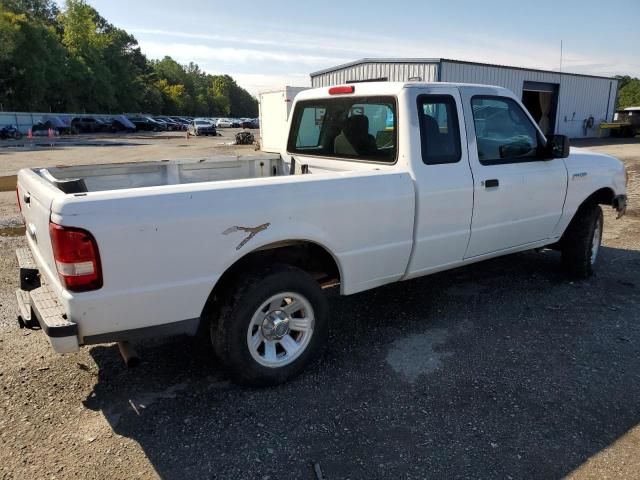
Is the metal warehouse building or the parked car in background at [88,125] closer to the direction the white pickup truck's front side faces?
the metal warehouse building

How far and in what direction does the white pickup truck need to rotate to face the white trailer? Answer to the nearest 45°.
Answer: approximately 45° to its left

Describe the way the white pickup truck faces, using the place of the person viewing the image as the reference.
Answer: facing away from the viewer and to the right of the viewer

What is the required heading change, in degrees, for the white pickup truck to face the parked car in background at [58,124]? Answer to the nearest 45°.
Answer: approximately 90° to its left

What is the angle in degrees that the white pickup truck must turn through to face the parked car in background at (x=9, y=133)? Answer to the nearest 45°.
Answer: approximately 90° to its left

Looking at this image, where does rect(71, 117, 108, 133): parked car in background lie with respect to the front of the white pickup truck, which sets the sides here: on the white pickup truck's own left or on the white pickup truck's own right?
on the white pickup truck's own left
